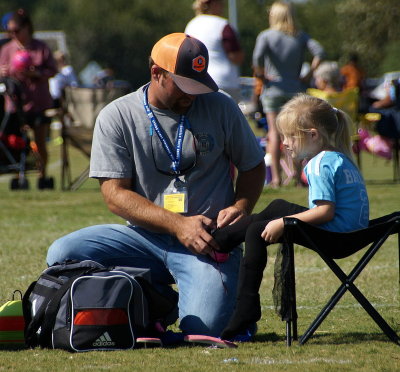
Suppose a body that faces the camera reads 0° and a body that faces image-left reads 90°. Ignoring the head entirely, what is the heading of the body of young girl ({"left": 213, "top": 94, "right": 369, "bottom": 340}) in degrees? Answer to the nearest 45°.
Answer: approximately 90°

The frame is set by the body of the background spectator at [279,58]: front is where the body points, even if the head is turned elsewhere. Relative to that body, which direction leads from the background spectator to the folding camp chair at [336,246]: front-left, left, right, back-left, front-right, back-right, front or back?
back

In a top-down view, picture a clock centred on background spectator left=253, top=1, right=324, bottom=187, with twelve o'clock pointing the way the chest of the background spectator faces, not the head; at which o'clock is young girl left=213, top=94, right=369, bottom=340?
The young girl is roughly at 6 o'clock from the background spectator.

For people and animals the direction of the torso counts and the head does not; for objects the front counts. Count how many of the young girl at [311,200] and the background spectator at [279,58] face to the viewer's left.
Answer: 1

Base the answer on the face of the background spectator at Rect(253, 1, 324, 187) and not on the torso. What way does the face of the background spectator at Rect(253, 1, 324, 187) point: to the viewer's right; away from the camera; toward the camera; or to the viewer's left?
away from the camera

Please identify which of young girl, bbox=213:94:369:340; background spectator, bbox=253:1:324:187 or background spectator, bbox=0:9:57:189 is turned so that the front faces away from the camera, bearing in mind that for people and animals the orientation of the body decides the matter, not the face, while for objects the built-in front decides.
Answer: background spectator, bbox=253:1:324:187

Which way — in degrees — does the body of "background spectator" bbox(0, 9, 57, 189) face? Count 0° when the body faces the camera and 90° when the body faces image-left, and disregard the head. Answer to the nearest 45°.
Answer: approximately 45°

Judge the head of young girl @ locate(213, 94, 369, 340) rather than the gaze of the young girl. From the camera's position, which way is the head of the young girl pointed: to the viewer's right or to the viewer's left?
to the viewer's left

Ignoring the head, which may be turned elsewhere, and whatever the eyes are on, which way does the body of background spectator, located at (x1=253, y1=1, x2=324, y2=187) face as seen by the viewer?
away from the camera

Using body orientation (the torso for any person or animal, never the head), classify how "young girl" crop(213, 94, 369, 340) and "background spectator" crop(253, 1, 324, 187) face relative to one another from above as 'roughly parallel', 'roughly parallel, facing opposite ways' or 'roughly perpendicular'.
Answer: roughly perpendicular

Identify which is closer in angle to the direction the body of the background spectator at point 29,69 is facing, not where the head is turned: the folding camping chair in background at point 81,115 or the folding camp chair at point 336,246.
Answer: the folding camp chair
